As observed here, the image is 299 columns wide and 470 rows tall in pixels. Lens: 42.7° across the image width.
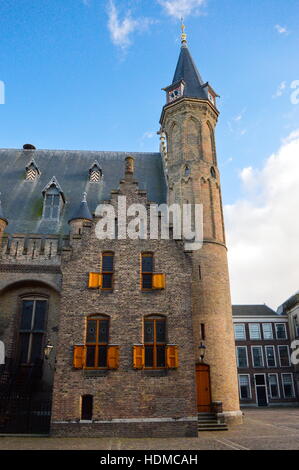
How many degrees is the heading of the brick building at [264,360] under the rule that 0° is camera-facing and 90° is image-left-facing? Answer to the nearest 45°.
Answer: approximately 0°
